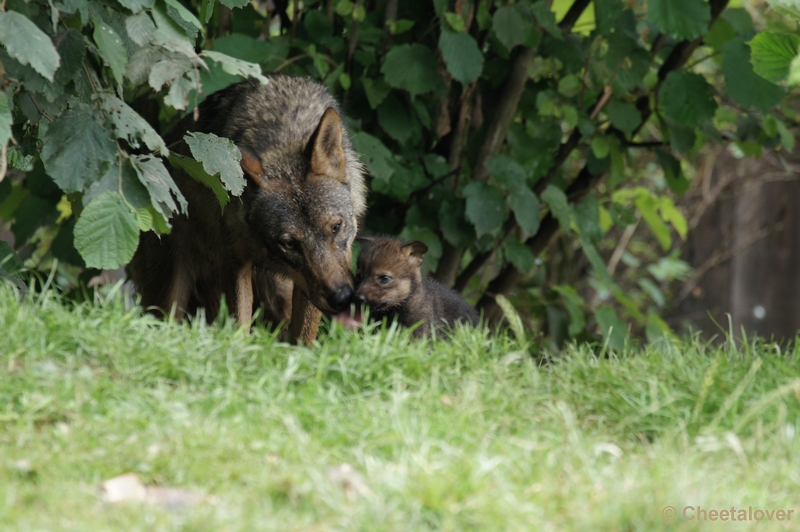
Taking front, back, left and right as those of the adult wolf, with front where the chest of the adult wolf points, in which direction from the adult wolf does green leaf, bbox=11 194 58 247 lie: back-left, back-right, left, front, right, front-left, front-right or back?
back

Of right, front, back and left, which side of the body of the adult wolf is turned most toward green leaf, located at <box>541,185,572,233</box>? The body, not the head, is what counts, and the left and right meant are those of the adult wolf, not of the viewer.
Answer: left

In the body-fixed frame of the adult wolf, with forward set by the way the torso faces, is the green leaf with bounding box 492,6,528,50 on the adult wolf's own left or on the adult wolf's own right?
on the adult wolf's own left

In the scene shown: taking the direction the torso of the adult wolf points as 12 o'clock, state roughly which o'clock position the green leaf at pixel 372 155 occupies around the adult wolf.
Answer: The green leaf is roughly at 9 o'clock from the adult wolf.

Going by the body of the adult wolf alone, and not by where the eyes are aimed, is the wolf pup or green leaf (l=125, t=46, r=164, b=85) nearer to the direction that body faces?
the wolf pup

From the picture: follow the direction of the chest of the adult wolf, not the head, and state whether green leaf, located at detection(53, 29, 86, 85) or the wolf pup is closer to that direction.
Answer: the wolf pup

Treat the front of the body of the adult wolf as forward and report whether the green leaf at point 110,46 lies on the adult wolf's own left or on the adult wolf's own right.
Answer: on the adult wolf's own right

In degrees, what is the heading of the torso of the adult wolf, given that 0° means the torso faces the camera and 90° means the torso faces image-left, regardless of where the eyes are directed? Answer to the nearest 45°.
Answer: approximately 315°
